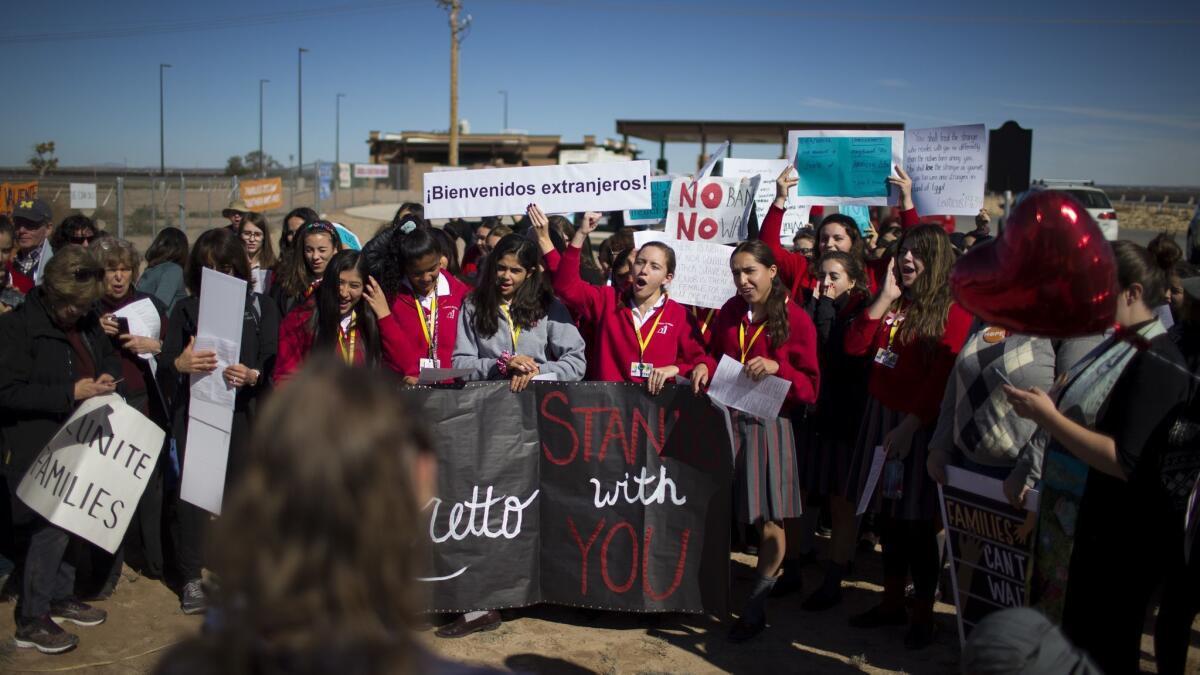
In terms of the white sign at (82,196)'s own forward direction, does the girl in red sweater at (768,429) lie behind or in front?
in front

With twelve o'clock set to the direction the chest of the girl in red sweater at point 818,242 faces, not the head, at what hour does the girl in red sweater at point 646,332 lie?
the girl in red sweater at point 646,332 is roughly at 1 o'clock from the girl in red sweater at point 818,242.

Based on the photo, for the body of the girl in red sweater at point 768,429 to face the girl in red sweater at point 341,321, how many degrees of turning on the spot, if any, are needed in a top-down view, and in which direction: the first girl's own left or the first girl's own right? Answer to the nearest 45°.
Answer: approximately 45° to the first girl's own right

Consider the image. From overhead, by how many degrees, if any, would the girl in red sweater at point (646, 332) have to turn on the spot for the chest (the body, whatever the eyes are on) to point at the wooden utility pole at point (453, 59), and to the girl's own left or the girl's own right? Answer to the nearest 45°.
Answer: approximately 180°

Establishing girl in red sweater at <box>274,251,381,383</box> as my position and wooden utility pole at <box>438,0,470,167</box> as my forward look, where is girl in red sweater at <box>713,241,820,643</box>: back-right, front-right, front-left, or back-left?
back-right

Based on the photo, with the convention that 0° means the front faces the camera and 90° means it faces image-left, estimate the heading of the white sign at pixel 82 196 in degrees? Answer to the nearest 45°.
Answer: approximately 0°

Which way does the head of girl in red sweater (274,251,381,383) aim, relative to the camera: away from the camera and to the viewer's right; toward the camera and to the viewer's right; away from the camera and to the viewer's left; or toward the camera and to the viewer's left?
toward the camera and to the viewer's right

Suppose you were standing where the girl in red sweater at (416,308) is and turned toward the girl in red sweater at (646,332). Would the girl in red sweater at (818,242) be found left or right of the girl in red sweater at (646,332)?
left

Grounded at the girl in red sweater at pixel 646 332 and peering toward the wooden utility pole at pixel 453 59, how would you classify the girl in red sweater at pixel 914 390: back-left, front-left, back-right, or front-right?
back-right

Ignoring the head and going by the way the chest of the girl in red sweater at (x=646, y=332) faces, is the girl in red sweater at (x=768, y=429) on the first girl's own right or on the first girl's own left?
on the first girl's own left

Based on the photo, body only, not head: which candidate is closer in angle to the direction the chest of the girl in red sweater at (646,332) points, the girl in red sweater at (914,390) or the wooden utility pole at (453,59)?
the girl in red sweater

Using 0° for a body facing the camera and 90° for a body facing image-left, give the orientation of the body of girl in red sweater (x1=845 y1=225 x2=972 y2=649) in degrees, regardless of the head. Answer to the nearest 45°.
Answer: approximately 45°
